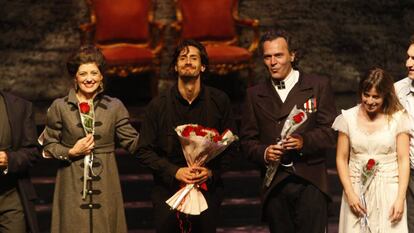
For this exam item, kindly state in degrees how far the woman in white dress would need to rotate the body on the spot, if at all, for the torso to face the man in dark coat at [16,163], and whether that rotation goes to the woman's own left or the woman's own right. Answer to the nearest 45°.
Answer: approximately 90° to the woman's own right

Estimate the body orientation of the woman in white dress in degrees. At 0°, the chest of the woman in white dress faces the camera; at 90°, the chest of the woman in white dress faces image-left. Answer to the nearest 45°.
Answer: approximately 0°

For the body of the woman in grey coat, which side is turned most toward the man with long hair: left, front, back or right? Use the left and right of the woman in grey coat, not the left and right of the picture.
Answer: left

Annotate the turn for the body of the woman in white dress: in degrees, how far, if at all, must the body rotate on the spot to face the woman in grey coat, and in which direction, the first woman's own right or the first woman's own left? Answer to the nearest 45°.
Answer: approximately 90° to the first woman's own right

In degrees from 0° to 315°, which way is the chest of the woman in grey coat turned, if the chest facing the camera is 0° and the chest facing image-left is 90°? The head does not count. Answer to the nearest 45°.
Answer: approximately 0°

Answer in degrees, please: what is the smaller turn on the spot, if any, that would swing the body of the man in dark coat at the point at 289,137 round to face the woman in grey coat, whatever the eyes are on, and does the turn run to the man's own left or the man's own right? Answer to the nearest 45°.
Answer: approximately 45° to the man's own right

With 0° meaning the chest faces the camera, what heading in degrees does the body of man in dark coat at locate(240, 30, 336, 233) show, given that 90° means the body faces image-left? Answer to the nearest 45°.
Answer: approximately 45°

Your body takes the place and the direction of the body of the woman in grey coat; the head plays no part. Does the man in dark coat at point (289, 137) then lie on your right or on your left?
on your left

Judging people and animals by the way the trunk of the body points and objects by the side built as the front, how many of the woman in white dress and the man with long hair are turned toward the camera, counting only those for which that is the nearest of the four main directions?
2

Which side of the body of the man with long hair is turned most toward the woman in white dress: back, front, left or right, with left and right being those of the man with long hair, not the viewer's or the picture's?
left

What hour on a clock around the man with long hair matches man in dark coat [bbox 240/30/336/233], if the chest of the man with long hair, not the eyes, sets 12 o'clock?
The man in dark coat is roughly at 9 o'clock from the man with long hair.

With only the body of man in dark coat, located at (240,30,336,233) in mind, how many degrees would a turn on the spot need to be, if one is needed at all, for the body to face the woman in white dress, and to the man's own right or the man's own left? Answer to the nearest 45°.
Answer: approximately 135° to the man's own left

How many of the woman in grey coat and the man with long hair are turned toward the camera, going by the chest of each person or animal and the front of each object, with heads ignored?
2
